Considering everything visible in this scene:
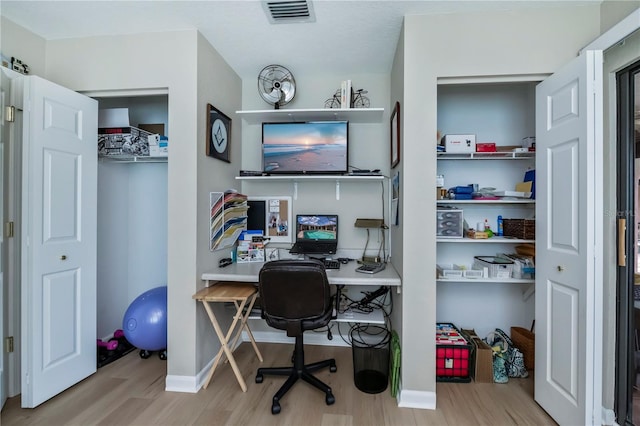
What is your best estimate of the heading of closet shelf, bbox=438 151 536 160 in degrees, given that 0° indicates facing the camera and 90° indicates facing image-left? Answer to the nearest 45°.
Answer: approximately 0°

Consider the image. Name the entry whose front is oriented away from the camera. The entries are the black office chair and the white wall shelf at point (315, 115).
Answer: the black office chair

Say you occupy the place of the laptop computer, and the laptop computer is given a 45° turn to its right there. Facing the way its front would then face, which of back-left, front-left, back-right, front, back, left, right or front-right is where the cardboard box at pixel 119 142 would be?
front-right

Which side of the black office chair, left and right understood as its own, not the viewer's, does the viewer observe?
back

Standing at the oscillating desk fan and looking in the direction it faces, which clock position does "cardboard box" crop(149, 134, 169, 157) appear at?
The cardboard box is roughly at 3 o'clock from the oscillating desk fan.

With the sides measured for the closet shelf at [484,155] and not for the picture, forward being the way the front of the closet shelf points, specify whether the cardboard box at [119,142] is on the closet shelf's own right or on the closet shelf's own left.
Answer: on the closet shelf's own right

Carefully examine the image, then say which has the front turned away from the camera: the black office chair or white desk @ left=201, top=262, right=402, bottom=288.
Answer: the black office chair

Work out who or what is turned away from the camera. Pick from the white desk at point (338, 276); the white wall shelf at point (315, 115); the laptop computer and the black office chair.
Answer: the black office chair

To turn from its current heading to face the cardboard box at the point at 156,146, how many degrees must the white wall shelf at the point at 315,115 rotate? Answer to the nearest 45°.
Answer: approximately 90° to its right
